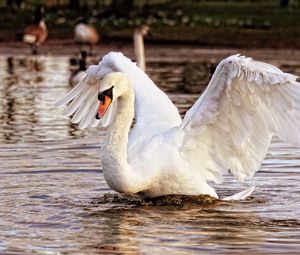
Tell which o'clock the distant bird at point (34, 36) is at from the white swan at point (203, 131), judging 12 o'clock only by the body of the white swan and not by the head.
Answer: The distant bird is roughly at 4 o'clock from the white swan.

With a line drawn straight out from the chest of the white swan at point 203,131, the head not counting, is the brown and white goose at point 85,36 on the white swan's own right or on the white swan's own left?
on the white swan's own right

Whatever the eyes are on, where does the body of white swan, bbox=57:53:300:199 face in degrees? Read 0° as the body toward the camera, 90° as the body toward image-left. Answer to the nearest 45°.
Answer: approximately 45°
